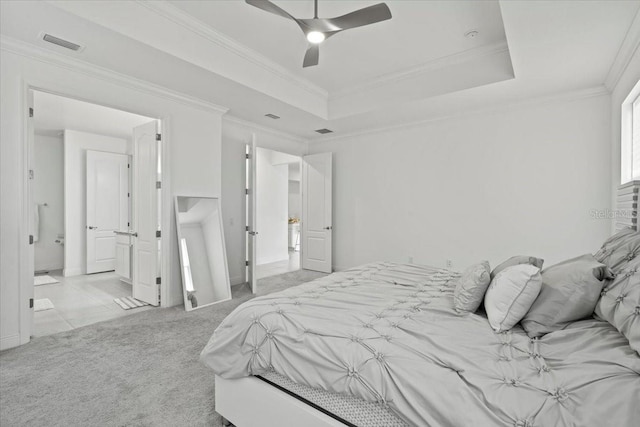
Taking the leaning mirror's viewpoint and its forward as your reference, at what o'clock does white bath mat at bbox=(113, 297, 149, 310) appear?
The white bath mat is roughly at 5 o'clock from the leaning mirror.

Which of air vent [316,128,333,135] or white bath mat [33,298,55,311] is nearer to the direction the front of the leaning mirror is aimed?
the air vent

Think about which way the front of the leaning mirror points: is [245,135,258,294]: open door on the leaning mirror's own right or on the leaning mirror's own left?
on the leaning mirror's own left

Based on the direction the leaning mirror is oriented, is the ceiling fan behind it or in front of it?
in front

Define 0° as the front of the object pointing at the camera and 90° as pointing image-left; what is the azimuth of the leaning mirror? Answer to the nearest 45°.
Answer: approximately 315°

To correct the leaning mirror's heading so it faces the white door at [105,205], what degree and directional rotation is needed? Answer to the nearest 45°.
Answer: approximately 180°

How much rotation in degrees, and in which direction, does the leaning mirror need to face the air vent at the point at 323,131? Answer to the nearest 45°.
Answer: approximately 45° to its left

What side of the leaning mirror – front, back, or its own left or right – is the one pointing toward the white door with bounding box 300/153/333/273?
left

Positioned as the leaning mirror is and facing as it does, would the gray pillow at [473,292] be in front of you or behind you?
in front
